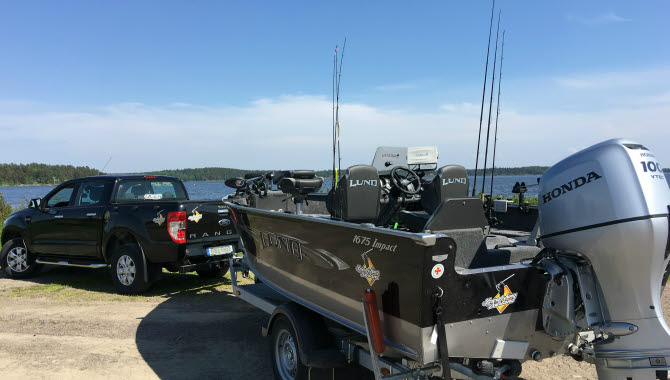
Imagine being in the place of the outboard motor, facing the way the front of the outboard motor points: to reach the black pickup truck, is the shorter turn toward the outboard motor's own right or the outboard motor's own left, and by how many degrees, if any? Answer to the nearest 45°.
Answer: approximately 45° to the outboard motor's own left

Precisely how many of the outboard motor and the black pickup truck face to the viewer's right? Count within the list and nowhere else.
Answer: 0

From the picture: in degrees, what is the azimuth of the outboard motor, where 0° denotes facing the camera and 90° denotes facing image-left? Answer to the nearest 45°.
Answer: approximately 135°

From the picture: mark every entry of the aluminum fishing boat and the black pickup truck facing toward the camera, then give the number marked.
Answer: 0

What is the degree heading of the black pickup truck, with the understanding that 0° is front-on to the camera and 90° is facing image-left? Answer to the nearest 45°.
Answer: approximately 135°

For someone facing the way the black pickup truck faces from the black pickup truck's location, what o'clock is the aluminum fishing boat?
The aluminum fishing boat is roughly at 7 o'clock from the black pickup truck.

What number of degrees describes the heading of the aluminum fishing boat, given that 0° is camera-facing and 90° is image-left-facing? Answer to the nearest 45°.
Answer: approximately 135°

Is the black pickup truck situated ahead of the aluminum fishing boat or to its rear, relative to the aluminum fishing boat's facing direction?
ahead

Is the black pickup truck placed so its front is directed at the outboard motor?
no
